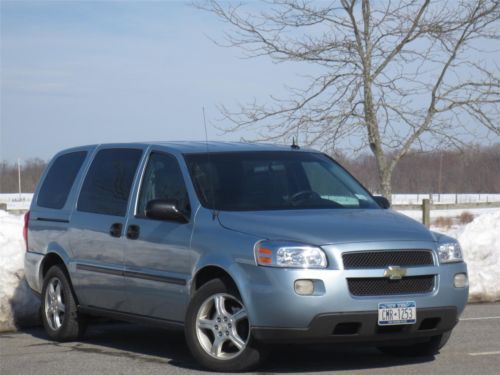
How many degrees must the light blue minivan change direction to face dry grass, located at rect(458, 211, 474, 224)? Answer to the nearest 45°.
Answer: approximately 135° to its left

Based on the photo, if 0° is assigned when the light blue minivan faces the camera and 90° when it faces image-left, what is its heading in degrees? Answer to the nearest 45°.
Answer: approximately 315°
